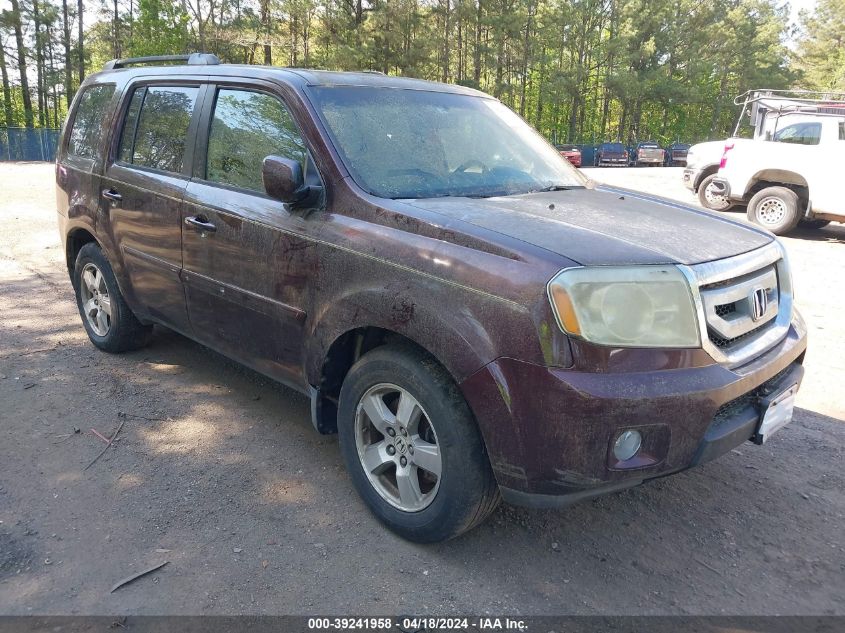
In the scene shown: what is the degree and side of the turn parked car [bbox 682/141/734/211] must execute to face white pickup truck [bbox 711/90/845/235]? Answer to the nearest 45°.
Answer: approximately 90° to its left

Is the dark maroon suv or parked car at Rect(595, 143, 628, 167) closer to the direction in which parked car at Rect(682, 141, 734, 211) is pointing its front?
the dark maroon suv

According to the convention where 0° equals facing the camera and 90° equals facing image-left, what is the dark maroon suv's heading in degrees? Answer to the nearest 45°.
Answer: approximately 315°

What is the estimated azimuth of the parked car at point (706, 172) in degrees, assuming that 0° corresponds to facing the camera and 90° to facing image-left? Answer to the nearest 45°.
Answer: approximately 45°

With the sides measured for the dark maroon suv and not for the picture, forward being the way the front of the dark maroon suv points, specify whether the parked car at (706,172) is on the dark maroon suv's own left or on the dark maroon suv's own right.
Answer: on the dark maroon suv's own left

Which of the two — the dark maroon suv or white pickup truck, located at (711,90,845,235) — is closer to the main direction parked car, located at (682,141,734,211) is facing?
the dark maroon suv

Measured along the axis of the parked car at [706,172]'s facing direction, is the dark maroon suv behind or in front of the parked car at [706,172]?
in front

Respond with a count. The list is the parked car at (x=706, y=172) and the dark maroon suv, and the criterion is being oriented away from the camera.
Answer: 0

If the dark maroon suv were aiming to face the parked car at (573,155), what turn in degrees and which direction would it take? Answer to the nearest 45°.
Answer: approximately 135° to its left

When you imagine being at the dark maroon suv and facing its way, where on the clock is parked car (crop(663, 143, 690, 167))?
The parked car is roughly at 8 o'clock from the dark maroon suv.
